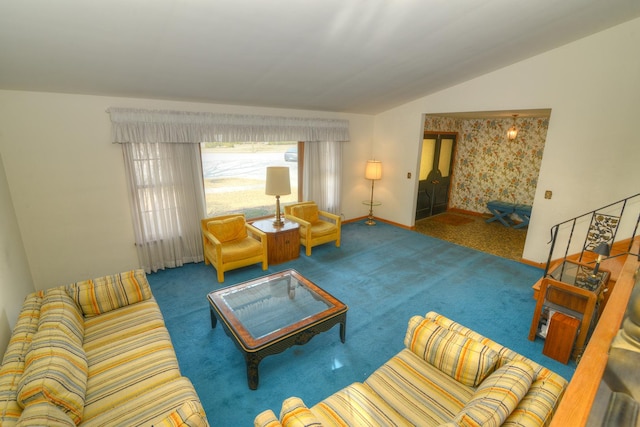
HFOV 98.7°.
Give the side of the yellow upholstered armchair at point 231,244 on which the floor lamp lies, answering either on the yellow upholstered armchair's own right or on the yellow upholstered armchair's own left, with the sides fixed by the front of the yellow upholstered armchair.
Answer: on the yellow upholstered armchair's own left

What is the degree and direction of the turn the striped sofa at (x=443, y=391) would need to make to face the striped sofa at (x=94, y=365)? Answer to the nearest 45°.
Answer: approximately 45° to its left

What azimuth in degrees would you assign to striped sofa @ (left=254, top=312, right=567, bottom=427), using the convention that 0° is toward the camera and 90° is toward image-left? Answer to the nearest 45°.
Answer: approximately 135°

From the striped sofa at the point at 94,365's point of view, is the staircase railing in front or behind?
in front

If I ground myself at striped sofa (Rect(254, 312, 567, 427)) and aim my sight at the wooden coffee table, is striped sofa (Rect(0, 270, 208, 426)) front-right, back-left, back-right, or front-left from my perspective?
front-left

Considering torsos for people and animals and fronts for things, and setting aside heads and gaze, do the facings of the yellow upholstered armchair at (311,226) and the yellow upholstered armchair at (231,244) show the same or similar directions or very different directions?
same or similar directions

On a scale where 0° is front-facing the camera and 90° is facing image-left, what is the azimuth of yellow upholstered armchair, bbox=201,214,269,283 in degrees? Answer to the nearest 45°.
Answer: approximately 315°

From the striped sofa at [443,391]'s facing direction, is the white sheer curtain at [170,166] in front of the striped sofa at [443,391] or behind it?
in front

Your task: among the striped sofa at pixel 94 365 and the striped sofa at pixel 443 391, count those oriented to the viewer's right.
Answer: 1

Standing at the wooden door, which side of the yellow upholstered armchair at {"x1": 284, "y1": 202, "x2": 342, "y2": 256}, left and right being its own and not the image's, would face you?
left

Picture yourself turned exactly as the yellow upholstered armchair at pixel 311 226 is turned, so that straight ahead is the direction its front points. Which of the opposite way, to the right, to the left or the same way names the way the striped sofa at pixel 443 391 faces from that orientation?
the opposite way

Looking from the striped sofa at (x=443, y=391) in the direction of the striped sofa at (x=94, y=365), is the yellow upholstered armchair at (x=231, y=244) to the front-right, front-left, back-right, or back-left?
front-right

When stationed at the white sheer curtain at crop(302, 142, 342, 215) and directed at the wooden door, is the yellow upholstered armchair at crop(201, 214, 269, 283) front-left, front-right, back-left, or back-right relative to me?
back-right

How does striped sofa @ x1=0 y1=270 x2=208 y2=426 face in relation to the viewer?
to the viewer's right

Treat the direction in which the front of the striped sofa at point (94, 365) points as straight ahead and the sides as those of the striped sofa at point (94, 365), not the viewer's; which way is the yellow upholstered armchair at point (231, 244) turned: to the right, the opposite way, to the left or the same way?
to the right

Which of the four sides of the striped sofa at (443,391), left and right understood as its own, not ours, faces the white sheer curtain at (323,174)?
front

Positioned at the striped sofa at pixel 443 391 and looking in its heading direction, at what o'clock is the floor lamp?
The floor lamp is roughly at 1 o'clock from the striped sofa.
